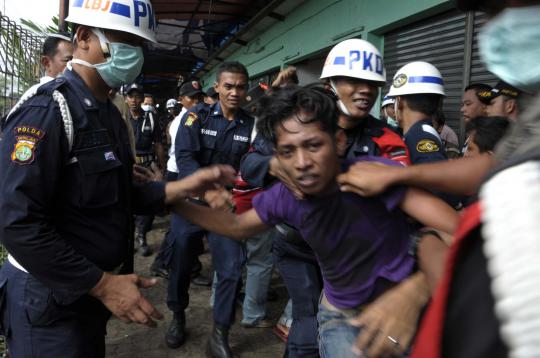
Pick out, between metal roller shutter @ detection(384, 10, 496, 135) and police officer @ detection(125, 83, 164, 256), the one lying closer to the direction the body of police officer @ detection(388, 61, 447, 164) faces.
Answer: the police officer

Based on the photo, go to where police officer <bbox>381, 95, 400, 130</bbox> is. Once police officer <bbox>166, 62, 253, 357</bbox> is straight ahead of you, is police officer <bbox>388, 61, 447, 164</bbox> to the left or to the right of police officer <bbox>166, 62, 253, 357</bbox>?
left

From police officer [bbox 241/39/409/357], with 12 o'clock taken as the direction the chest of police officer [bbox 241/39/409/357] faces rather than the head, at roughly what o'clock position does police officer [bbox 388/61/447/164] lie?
police officer [bbox 388/61/447/164] is roughly at 9 o'clock from police officer [bbox 241/39/409/357].

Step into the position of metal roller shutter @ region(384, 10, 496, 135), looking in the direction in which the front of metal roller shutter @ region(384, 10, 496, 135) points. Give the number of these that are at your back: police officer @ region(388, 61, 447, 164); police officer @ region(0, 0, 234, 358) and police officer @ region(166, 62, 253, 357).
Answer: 0

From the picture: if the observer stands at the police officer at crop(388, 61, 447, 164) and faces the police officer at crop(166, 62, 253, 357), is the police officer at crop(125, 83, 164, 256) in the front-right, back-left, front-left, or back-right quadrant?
front-right

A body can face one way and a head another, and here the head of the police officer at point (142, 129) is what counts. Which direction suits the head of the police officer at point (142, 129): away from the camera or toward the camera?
toward the camera

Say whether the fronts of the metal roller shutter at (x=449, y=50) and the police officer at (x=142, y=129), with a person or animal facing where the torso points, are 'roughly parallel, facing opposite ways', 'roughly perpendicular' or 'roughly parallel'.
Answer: roughly perpendicular

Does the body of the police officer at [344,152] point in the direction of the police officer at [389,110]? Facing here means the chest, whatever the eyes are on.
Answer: no

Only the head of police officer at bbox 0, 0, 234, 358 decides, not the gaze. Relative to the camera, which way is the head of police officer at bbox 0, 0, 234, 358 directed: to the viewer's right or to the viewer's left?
to the viewer's right

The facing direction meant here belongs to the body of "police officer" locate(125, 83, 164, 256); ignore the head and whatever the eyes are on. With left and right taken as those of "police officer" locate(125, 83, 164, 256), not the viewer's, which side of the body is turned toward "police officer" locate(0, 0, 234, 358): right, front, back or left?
front

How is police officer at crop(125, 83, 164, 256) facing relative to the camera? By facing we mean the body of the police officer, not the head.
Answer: toward the camera

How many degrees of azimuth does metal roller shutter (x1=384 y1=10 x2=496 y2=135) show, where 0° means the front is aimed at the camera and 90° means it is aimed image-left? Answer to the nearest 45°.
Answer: approximately 45°

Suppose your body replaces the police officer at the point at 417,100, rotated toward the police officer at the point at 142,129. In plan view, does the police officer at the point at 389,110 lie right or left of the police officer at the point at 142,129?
right

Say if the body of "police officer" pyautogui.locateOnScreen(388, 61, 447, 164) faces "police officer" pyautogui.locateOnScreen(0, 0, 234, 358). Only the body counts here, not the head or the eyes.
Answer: no

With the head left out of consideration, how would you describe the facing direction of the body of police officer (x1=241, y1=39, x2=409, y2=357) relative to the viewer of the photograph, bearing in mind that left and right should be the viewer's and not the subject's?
facing the viewer and to the right of the viewer
